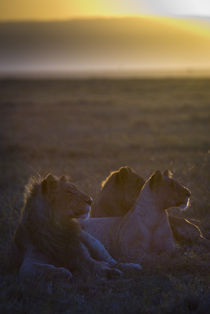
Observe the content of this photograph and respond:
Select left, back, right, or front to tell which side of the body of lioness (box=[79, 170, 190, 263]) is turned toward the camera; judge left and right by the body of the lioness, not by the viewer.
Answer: right

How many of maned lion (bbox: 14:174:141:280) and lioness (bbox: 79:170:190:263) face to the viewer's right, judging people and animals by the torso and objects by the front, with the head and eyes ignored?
2

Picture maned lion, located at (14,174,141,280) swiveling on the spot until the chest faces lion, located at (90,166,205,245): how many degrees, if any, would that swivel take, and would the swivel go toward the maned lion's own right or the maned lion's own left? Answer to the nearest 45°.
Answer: approximately 45° to the maned lion's own left

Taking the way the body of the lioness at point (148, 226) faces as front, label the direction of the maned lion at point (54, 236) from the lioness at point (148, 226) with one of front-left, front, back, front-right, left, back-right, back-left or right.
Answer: back-right

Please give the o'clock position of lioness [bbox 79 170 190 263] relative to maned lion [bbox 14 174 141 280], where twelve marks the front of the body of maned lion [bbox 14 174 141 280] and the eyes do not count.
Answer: lioness [bbox 79 170 190 263] is roughly at 11 o'clock from maned lion [bbox 14 174 141 280].

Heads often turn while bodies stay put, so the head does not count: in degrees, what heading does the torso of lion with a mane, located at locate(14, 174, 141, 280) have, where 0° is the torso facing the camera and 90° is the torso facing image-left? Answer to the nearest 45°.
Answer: approximately 270°
